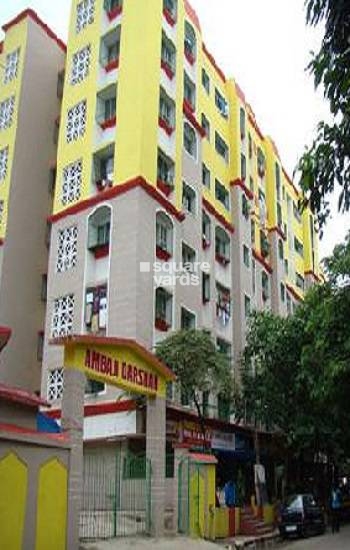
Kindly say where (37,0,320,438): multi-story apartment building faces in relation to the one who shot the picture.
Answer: facing the viewer and to the right of the viewer

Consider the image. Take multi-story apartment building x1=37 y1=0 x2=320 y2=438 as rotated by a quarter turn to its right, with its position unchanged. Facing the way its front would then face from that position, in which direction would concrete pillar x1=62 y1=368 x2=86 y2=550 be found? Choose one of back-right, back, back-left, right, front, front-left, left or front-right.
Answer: front-left

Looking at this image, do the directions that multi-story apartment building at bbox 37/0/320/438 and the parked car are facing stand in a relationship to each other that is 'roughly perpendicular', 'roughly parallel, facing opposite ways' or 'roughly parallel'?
roughly perpendicular
